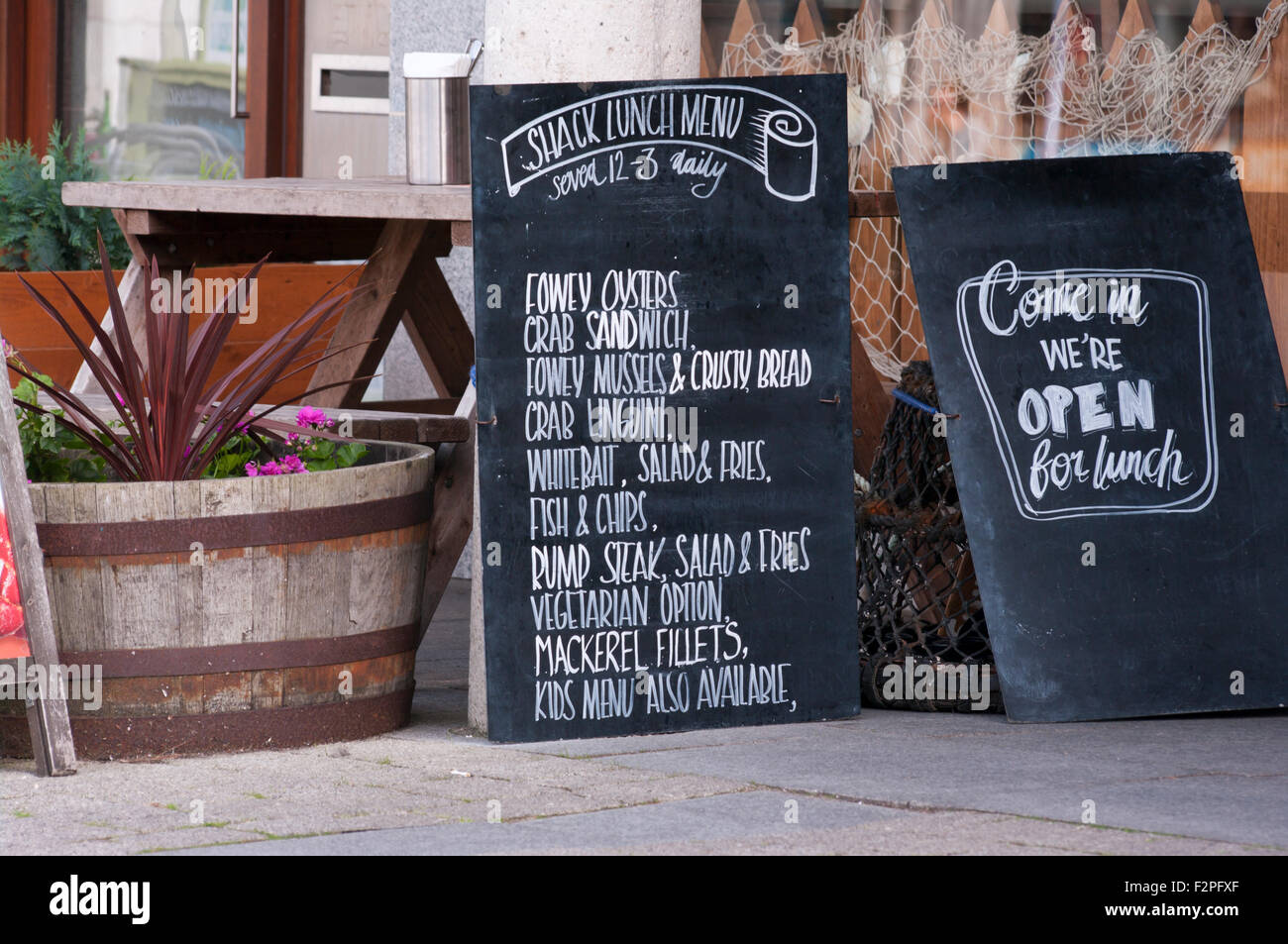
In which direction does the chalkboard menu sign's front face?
toward the camera

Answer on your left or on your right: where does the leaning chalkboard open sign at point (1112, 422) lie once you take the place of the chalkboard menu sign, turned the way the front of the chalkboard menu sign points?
on your left

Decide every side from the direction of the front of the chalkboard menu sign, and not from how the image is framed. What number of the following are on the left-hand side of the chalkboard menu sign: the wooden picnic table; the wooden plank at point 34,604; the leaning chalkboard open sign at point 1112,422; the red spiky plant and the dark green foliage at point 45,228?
1

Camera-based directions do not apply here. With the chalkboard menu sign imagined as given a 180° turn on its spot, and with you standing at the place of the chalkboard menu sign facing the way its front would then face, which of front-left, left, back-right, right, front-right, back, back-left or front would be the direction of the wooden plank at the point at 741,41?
front

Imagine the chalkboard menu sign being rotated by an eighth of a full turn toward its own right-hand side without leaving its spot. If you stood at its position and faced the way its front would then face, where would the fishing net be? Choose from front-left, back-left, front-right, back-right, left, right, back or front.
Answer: back

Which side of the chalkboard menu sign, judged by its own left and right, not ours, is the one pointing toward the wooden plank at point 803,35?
back

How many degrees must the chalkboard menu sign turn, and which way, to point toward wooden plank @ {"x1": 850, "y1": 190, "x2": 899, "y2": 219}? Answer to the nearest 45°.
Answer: approximately 135° to its left

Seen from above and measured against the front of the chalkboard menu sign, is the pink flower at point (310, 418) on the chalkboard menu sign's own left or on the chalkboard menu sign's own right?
on the chalkboard menu sign's own right

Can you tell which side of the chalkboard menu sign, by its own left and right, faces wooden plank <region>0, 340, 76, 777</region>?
right

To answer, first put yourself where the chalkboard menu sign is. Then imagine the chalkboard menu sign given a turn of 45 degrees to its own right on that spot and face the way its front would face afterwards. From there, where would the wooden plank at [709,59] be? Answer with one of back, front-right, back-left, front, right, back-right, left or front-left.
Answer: back-right

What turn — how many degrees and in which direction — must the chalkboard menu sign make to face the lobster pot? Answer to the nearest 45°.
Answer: approximately 135° to its left
